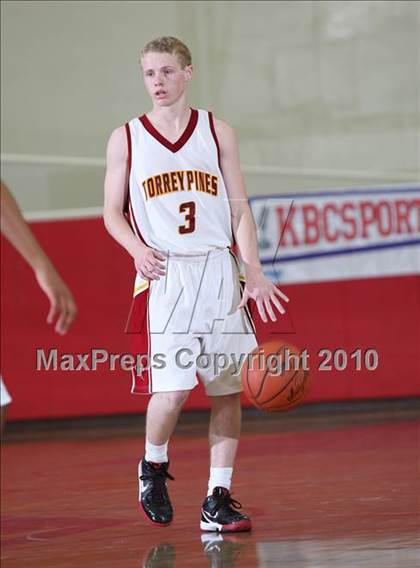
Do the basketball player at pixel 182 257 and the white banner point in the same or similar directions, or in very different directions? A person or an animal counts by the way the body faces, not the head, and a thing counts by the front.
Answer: same or similar directions

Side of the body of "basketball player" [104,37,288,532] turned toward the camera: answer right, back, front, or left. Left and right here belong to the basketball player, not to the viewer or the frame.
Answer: front

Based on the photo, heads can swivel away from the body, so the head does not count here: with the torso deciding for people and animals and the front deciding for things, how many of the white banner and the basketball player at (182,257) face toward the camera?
2

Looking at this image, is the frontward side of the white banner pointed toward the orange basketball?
yes

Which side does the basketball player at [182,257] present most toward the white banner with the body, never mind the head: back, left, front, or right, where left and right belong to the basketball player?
back

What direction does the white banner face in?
toward the camera

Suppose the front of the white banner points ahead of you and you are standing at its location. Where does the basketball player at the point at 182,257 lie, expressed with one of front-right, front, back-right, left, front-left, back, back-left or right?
front
